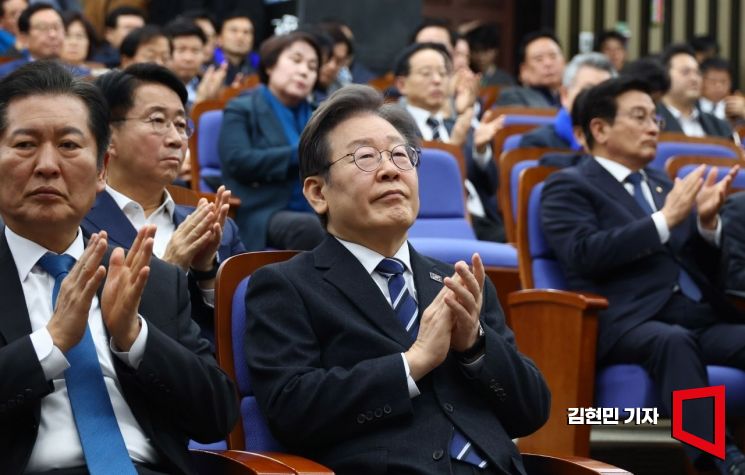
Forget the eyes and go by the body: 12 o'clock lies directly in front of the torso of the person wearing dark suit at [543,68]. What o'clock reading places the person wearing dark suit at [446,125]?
the person wearing dark suit at [446,125] is roughly at 2 o'clock from the person wearing dark suit at [543,68].

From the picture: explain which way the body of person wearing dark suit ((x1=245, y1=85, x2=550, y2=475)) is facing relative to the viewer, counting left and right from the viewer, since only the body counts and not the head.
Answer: facing the viewer and to the right of the viewer

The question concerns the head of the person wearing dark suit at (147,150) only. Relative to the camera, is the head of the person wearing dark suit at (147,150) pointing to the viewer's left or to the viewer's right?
to the viewer's right

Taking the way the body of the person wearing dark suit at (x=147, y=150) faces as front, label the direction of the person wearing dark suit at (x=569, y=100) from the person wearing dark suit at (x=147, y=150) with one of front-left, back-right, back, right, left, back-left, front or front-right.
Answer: left

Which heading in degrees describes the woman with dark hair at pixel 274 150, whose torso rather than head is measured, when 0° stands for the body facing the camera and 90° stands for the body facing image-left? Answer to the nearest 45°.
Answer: approximately 315°

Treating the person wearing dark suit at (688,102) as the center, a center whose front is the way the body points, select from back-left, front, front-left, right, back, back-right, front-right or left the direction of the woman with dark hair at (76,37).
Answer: back-right

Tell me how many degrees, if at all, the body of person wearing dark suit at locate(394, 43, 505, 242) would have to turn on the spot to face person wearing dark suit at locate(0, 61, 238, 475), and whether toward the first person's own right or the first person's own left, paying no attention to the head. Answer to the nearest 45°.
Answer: approximately 45° to the first person's own right

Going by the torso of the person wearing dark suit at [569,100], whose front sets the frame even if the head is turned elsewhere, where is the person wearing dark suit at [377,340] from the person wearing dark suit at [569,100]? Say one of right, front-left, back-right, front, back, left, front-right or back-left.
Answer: front-right

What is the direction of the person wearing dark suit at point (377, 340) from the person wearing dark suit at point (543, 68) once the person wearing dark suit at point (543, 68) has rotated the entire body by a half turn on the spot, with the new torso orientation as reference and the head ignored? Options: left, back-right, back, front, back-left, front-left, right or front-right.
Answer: back-left

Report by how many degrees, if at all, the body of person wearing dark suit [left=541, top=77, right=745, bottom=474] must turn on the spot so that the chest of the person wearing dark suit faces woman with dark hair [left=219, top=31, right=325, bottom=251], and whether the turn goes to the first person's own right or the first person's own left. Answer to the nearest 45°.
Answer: approximately 180°
